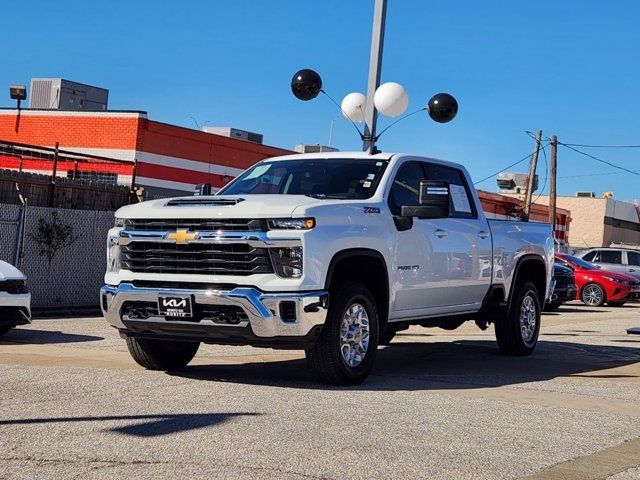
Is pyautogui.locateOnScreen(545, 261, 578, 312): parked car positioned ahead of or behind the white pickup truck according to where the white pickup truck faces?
behind

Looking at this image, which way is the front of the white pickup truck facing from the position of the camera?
facing the viewer and to the left of the viewer

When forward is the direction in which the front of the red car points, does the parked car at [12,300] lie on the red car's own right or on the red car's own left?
on the red car's own right

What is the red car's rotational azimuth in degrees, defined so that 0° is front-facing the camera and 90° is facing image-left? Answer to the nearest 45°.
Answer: approximately 315°

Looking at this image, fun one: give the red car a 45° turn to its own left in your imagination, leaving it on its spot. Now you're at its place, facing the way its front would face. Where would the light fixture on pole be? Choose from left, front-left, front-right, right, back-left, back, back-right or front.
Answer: back

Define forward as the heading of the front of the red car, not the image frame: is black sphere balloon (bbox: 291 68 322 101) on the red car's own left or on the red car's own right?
on the red car's own right

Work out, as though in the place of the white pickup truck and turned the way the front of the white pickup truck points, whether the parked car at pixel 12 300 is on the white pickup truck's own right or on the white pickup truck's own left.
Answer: on the white pickup truck's own right
